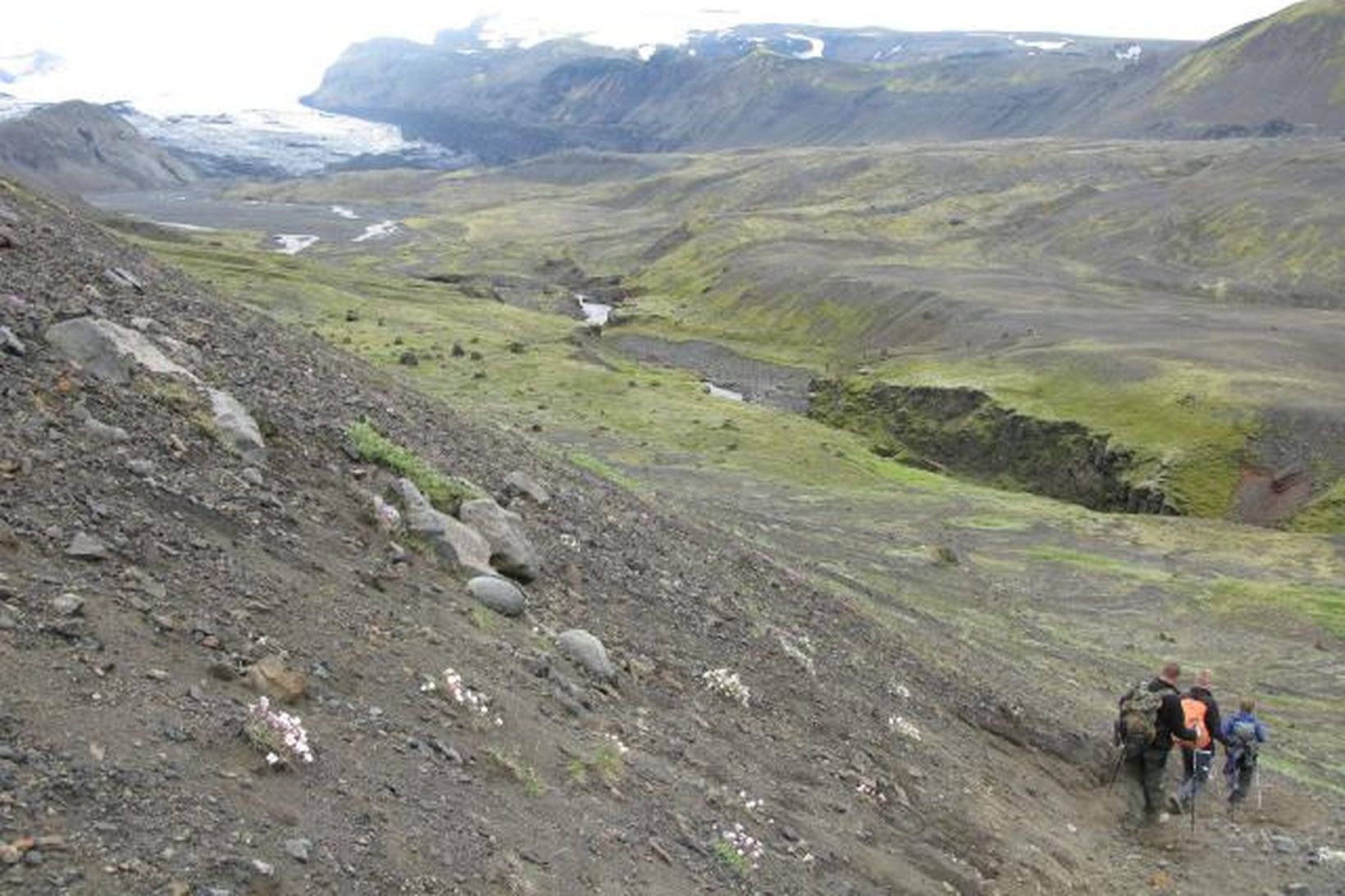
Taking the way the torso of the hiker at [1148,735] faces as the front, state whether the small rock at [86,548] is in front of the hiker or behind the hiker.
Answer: behind

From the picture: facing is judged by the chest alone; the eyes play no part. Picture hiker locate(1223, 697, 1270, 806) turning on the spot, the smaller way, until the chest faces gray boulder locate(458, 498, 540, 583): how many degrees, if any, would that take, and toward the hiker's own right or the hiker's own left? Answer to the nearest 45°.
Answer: approximately 135° to the hiker's own left

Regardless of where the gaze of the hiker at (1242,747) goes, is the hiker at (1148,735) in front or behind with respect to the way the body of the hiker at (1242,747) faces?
behind

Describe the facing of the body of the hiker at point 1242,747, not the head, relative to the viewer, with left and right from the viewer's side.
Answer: facing away from the viewer

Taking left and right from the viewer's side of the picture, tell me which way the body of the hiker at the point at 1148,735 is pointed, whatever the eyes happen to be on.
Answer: facing away from the viewer and to the right of the viewer
